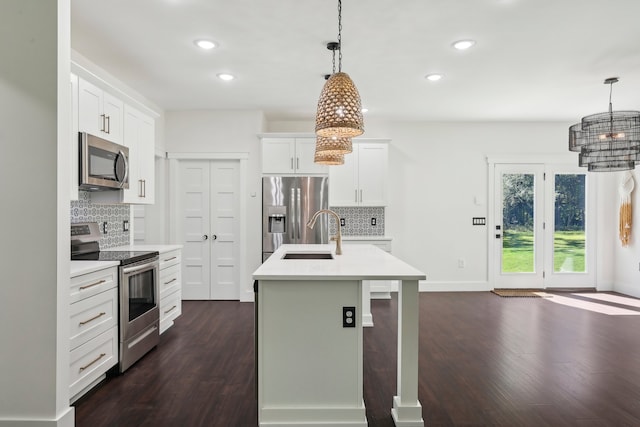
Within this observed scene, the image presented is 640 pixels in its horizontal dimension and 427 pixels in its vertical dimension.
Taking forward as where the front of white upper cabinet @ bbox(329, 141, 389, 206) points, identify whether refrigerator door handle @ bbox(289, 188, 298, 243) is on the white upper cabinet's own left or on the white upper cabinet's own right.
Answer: on the white upper cabinet's own right

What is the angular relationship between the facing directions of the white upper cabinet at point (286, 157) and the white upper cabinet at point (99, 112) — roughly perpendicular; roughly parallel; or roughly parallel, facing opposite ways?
roughly perpendicular

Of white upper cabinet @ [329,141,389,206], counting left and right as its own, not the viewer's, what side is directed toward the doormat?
left

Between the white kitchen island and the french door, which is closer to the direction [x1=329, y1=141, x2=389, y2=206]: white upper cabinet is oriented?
the white kitchen island

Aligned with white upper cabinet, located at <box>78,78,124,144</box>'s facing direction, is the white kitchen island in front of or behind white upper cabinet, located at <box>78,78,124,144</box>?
in front

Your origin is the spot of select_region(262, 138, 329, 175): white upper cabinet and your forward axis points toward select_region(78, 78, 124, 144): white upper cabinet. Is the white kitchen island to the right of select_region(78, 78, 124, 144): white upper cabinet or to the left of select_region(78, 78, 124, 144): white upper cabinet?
left

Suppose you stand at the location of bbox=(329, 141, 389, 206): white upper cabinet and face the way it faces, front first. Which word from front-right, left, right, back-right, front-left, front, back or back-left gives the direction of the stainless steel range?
front-right

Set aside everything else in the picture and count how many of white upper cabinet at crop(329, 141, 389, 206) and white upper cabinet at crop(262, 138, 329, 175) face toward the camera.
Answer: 2

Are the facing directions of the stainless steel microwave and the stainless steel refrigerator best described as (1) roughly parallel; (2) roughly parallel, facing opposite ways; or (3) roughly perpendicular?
roughly perpendicular

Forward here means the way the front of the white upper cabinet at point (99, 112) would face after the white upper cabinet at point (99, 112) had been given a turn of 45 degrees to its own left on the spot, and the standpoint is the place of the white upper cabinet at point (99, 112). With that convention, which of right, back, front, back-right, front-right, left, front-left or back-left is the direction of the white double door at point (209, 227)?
front-left

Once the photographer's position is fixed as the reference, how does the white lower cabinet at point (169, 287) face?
facing the viewer and to the right of the viewer

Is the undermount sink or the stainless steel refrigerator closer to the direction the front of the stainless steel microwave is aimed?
the undermount sink

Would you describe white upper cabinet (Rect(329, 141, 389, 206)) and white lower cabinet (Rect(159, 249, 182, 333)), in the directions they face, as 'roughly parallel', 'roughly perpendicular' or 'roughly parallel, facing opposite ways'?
roughly perpendicular

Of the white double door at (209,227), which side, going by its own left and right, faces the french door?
left

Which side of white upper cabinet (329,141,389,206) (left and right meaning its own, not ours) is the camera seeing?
front

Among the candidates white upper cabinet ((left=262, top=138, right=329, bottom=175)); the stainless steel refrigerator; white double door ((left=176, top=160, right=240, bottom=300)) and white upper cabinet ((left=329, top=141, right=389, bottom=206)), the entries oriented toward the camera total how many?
4

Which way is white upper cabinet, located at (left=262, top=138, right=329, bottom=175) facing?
toward the camera
